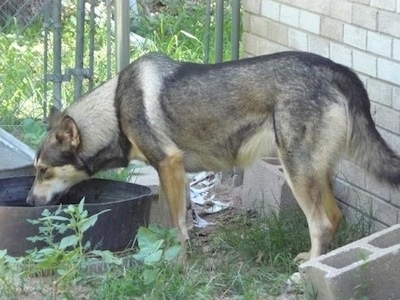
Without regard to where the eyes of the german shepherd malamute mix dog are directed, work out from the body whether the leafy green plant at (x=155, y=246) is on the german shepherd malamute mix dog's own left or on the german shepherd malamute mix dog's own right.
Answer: on the german shepherd malamute mix dog's own left

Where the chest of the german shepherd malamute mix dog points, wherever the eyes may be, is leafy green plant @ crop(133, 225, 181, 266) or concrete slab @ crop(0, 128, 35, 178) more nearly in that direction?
the concrete slab

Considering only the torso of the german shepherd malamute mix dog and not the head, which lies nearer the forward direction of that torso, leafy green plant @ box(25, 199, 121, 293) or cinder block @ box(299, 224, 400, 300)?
the leafy green plant

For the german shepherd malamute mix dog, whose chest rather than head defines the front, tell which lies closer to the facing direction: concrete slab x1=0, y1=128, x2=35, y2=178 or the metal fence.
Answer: the concrete slab

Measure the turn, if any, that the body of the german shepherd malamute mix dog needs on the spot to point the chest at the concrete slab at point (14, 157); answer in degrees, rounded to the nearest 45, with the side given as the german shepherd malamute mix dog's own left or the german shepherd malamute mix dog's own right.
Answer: approximately 45° to the german shepherd malamute mix dog's own right

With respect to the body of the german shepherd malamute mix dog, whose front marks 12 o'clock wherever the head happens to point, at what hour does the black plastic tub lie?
The black plastic tub is roughly at 11 o'clock from the german shepherd malamute mix dog.

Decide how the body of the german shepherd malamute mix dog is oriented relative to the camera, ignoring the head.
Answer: to the viewer's left

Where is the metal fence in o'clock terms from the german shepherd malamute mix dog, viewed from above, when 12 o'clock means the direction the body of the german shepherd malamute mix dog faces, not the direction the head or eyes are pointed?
The metal fence is roughly at 2 o'clock from the german shepherd malamute mix dog.
